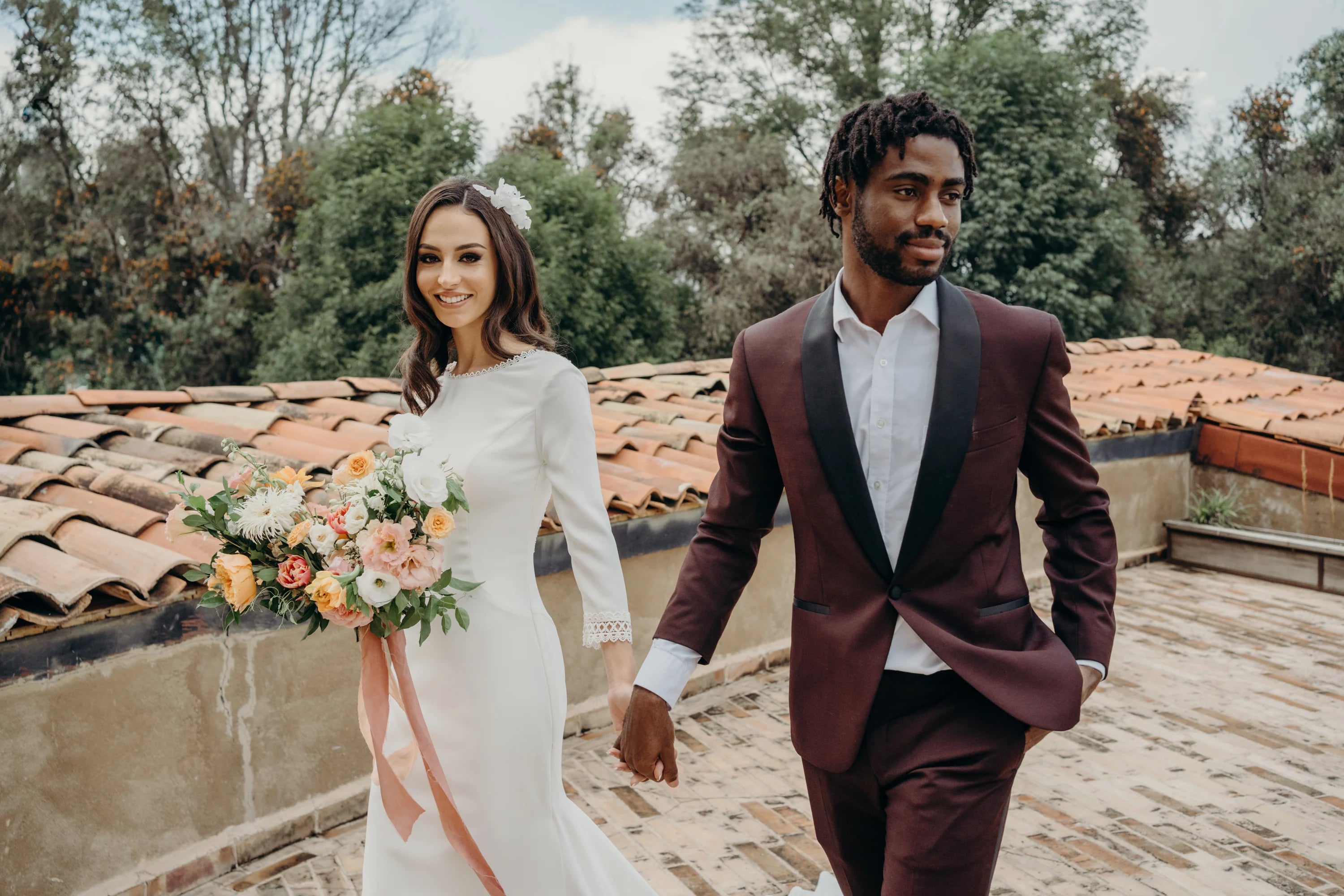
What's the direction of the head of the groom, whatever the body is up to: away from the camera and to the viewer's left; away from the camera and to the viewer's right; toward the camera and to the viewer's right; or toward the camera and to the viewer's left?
toward the camera and to the viewer's right

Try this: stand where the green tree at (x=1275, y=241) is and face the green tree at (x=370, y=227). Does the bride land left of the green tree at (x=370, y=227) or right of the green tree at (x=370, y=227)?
left

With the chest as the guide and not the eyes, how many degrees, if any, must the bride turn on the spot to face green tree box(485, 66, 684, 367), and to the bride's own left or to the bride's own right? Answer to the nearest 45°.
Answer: approximately 135° to the bride's own right

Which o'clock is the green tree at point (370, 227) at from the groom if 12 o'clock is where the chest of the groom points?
The green tree is roughly at 5 o'clock from the groom.

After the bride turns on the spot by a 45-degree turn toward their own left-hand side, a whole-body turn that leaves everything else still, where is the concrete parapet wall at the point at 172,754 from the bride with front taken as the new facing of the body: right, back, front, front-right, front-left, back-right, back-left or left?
back-right

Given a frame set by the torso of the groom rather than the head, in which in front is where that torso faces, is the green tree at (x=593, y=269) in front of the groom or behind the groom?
behind

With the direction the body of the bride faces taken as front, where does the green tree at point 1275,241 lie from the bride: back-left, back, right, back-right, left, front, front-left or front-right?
back

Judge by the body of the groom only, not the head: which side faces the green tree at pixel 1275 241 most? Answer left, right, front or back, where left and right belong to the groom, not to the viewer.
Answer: back

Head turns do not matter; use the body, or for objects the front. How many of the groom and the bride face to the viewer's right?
0
